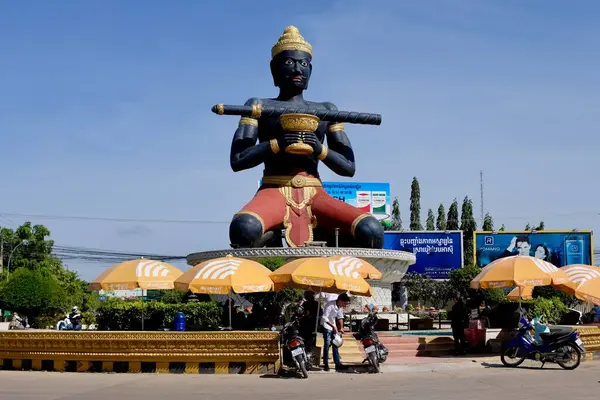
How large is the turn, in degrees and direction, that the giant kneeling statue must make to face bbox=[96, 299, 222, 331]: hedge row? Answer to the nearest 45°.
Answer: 0° — it already faces it

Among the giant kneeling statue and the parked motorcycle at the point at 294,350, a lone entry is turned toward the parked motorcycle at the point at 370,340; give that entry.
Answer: the giant kneeling statue

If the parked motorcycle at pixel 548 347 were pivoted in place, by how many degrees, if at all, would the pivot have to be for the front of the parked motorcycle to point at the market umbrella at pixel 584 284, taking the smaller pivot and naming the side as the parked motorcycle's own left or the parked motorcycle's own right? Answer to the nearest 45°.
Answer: approximately 90° to the parked motorcycle's own right

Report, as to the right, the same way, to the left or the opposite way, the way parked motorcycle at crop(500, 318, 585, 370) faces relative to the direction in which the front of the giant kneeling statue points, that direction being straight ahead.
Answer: to the right

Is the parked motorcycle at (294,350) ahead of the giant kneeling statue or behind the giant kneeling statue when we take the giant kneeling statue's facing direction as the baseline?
ahead

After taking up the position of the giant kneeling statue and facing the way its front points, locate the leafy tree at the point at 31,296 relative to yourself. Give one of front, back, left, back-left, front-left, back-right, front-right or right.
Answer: right

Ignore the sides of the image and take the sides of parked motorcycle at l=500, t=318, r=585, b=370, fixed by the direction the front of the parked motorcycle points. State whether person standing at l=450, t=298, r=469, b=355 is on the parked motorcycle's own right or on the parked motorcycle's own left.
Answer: on the parked motorcycle's own right

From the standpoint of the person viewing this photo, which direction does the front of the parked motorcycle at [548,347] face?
facing to the left of the viewer

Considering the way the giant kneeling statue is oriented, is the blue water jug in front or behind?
in front

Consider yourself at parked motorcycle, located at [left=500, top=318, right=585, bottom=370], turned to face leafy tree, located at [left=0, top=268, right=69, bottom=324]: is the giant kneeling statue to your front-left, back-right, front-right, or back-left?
front-right

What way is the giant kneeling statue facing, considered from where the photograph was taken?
facing the viewer

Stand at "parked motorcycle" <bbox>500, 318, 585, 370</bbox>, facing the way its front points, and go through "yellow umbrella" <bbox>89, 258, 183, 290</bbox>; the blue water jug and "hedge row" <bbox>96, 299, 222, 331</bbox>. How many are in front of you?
3
